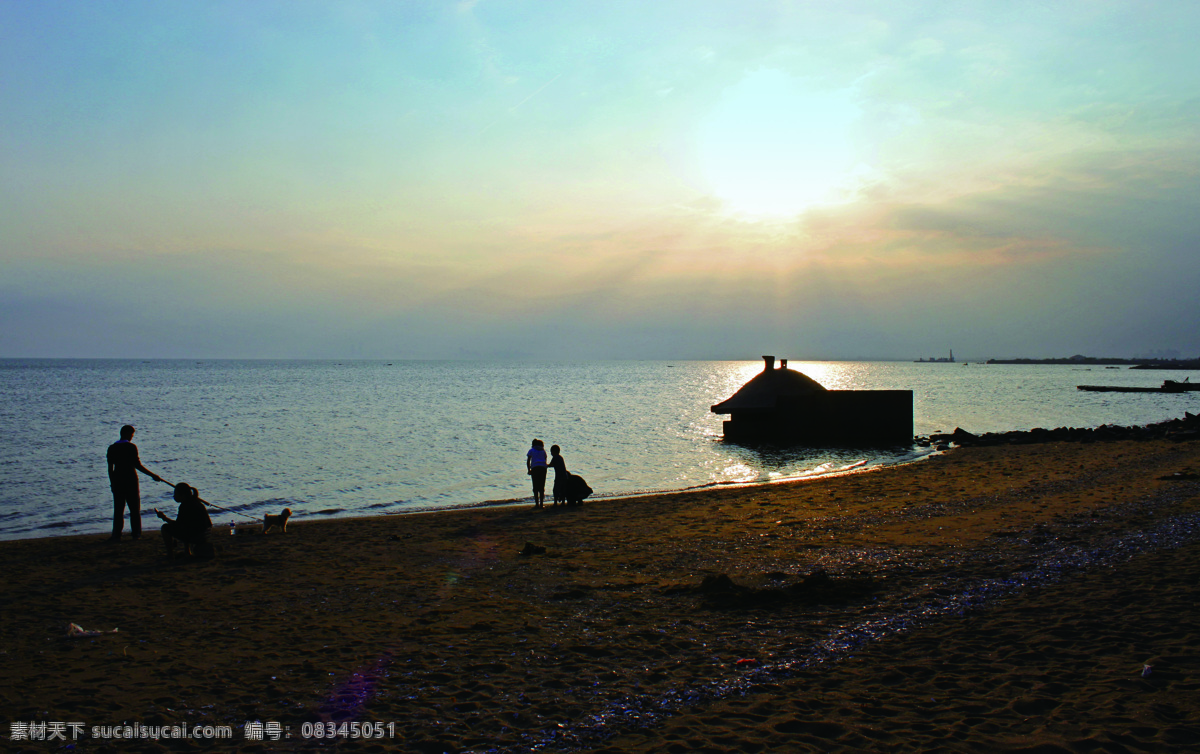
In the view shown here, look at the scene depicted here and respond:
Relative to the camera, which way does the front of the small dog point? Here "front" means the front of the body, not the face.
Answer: to the viewer's right
